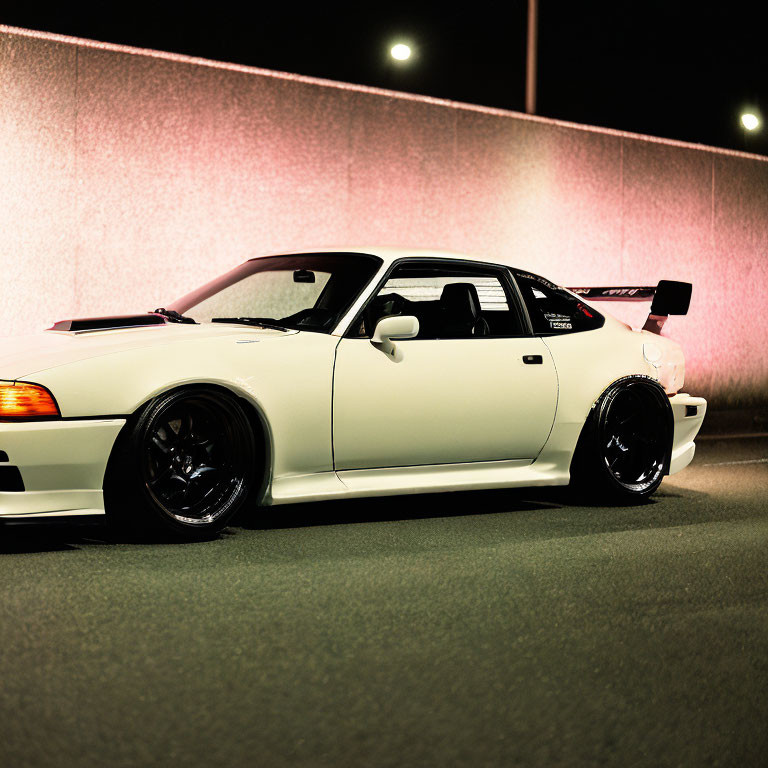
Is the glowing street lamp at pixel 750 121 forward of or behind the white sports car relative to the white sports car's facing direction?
behind

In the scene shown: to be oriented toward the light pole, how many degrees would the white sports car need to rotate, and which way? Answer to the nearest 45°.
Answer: approximately 135° to its right

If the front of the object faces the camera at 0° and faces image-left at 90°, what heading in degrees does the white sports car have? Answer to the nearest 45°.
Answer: approximately 45°

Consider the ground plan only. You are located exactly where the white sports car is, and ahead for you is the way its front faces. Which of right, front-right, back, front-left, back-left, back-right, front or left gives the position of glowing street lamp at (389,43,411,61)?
back-right

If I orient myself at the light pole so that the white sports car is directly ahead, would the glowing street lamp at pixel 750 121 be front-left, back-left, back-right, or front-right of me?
back-left
